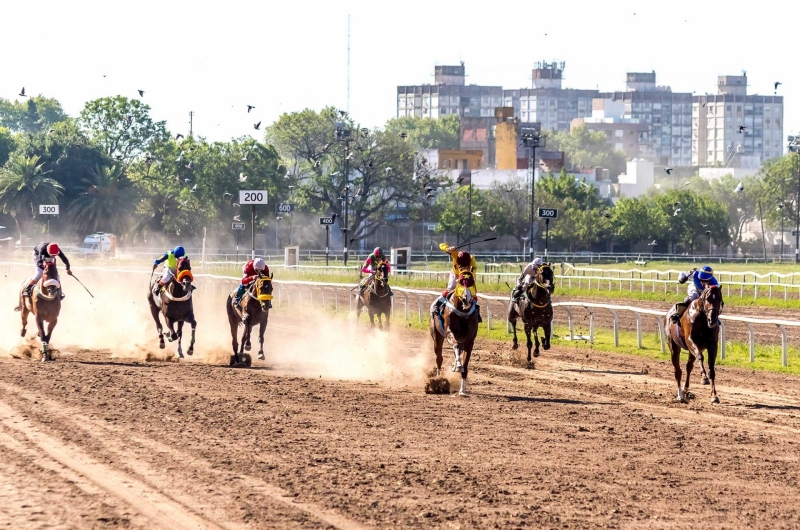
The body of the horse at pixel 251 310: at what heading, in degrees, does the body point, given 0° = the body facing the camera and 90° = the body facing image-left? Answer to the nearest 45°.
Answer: approximately 315°

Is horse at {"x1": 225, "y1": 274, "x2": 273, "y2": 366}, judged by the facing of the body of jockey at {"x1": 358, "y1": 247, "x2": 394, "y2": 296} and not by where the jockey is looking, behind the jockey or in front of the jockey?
in front

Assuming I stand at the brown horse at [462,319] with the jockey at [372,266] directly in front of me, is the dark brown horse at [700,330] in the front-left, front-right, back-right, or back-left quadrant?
back-right

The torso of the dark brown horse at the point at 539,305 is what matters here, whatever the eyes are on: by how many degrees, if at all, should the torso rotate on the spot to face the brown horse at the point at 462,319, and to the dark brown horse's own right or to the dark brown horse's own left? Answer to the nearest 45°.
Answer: approximately 45° to the dark brown horse's own right

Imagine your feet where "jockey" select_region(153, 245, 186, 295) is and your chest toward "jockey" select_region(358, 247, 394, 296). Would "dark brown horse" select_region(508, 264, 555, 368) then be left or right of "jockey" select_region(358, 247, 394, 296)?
right

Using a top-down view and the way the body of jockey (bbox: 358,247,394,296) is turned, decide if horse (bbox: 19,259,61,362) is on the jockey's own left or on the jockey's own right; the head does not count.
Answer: on the jockey's own right

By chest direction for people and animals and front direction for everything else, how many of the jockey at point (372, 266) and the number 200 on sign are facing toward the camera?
2

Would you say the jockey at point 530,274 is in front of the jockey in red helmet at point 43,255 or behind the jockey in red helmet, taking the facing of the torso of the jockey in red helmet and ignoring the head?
in front

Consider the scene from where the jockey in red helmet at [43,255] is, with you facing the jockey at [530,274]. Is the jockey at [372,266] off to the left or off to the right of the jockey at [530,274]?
left

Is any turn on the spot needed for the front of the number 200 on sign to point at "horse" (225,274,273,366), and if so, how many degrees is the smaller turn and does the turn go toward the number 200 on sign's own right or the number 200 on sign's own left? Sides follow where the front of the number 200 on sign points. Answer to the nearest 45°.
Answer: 0° — it already faces it
